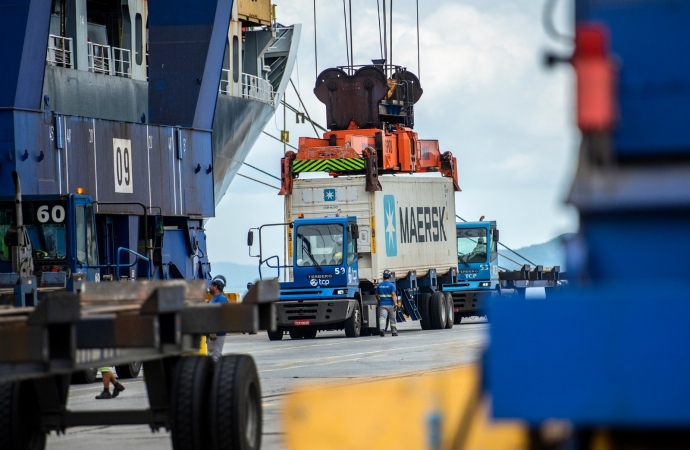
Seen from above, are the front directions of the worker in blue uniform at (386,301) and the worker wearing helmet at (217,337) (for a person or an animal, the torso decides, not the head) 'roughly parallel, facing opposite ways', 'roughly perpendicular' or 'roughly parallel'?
roughly perpendicular

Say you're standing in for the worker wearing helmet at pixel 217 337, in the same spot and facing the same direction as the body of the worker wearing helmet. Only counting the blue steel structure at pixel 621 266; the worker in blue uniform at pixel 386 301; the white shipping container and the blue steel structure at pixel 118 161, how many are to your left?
1
